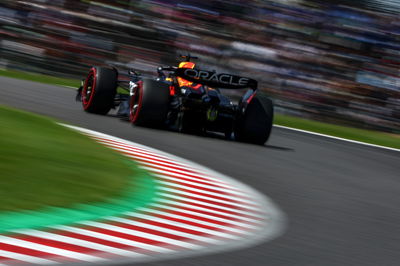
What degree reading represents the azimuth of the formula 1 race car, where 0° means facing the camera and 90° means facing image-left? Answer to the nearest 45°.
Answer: approximately 135°
